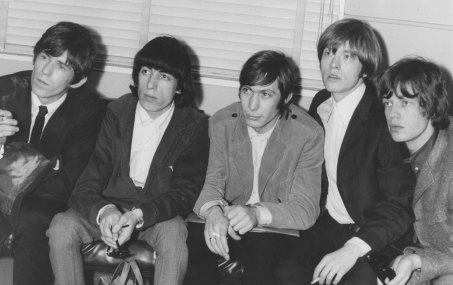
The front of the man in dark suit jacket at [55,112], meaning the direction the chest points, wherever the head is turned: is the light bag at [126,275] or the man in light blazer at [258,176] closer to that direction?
the light bag

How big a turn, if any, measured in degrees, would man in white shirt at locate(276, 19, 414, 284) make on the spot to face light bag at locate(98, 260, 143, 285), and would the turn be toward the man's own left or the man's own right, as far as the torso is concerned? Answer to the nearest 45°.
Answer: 0° — they already face it

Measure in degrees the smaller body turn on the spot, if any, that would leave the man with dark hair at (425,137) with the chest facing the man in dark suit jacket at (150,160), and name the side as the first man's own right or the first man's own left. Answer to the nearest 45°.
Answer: approximately 45° to the first man's own right

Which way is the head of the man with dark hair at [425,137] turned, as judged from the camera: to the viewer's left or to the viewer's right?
to the viewer's left

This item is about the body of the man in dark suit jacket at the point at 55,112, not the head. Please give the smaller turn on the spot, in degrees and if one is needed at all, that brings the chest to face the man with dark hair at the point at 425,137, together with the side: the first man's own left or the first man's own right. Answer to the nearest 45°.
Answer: approximately 90° to the first man's own left

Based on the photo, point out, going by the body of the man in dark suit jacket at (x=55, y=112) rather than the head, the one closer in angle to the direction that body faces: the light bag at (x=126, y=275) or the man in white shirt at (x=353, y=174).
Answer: the light bag

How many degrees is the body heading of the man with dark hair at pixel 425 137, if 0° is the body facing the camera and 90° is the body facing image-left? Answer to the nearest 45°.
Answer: approximately 45°
